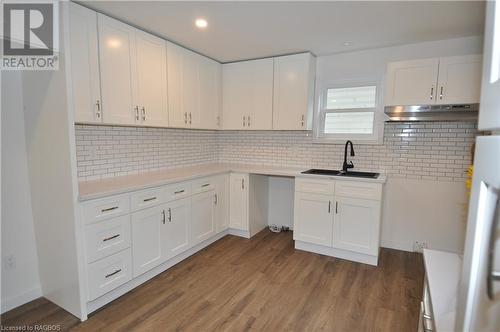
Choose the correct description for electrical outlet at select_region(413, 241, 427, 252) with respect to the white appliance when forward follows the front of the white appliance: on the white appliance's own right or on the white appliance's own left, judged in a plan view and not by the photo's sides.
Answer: on the white appliance's own right

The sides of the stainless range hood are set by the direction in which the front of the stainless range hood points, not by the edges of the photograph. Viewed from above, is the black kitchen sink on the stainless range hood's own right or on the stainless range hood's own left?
on the stainless range hood's own right

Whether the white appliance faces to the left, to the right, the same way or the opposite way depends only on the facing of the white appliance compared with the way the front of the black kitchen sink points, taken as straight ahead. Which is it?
to the right

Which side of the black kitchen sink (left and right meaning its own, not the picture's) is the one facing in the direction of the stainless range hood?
left

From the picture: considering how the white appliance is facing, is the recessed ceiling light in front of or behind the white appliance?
in front

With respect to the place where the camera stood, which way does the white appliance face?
facing to the left of the viewer

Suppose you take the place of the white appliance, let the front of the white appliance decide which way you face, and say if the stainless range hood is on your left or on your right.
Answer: on your right

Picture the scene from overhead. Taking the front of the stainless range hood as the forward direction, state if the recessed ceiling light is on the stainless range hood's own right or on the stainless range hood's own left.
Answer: on the stainless range hood's own right

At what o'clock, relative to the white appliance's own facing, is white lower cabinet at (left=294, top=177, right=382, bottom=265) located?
The white lower cabinet is roughly at 2 o'clock from the white appliance.

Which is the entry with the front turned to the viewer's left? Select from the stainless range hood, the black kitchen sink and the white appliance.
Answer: the white appliance

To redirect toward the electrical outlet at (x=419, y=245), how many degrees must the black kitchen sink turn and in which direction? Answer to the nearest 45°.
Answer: approximately 90° to its left
